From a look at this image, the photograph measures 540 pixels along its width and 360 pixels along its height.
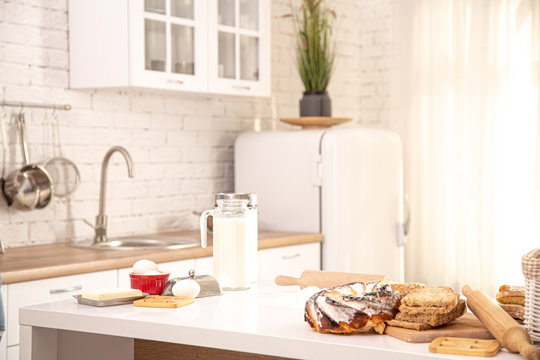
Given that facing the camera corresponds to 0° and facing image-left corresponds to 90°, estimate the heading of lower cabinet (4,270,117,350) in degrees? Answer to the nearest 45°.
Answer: approximately 315°

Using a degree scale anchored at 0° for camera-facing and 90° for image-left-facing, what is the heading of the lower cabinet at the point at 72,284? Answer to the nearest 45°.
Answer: approximately 315°

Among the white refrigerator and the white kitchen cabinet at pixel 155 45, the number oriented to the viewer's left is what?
0

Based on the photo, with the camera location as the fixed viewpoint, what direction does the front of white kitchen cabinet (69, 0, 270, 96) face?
facing the viewer and to the right of the viewer

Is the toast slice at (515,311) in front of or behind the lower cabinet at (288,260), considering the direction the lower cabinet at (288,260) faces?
in front

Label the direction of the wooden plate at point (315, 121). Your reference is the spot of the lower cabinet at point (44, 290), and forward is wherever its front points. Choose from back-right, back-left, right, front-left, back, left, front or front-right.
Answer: left

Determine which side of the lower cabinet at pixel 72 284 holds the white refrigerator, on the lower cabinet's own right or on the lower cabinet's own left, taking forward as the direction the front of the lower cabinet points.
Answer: on the lower cabinet's own left

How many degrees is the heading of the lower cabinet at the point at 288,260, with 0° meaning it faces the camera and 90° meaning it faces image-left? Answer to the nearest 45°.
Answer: approximately 315°

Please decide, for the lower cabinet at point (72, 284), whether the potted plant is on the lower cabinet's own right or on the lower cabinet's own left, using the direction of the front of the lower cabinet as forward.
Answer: on the lower cabinet's own left

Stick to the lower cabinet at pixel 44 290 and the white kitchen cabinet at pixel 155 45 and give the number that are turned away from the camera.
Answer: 0

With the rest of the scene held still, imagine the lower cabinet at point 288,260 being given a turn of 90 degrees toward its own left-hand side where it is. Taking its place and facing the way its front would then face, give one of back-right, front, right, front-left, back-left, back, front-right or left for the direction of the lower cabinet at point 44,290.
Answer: back

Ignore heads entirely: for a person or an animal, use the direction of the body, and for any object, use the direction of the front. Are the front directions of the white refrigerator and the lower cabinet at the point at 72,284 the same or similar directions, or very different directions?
same or similar directions

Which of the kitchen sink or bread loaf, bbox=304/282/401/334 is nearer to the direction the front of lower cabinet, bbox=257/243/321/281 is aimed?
the bread loaf
